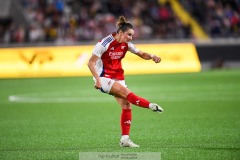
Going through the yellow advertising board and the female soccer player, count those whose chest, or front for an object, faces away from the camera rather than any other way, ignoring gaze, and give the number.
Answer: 0

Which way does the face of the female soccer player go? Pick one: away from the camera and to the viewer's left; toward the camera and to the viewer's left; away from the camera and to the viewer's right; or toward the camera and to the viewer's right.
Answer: toward the camera and to the viewer's right

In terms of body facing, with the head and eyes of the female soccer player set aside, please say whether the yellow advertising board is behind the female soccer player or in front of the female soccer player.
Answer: behind

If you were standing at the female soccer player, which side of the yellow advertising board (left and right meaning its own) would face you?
front

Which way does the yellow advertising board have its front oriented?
toward the camera
